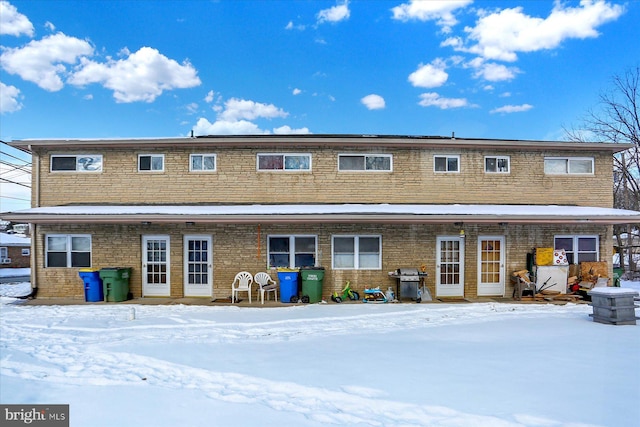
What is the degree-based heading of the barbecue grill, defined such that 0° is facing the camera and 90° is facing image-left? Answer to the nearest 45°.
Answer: approximately 0°

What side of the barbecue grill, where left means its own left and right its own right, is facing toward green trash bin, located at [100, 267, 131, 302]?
right

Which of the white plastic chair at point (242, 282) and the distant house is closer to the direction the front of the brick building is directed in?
the white plastic chair

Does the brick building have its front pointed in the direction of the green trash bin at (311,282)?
yes

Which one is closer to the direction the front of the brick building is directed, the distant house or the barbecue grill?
the barbecue grill

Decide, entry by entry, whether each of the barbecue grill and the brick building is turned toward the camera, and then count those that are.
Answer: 2

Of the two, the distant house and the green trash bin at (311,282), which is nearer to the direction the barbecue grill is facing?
the green trash bin

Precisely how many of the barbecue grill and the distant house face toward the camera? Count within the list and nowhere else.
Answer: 2

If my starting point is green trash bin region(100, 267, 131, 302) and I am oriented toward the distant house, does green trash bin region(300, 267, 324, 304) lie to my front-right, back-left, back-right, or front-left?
back-right

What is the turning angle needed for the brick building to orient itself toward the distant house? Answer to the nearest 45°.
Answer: approximately 135° to its right

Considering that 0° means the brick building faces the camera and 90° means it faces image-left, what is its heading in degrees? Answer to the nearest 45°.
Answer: approximately 0°
